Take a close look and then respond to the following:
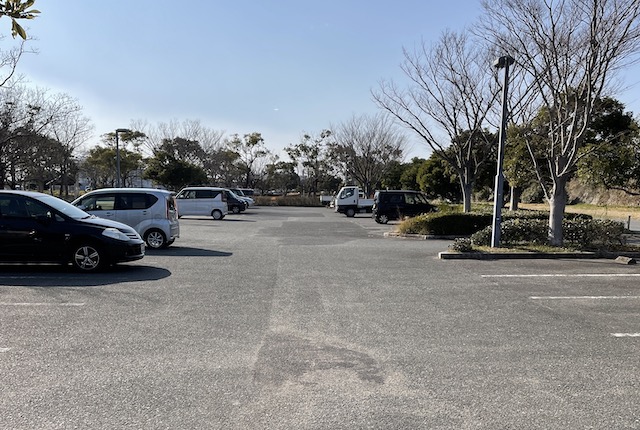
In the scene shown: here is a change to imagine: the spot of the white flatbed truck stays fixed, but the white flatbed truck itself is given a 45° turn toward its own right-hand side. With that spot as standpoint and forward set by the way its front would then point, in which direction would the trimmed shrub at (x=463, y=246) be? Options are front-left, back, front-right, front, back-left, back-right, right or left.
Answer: back-left

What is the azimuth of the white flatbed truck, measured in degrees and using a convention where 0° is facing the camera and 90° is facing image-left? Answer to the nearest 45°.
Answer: approximately 90°

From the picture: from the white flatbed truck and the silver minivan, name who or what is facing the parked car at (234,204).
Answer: the white flatbed truck

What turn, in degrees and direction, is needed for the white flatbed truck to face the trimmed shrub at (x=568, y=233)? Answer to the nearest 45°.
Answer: approximately 90° to its left

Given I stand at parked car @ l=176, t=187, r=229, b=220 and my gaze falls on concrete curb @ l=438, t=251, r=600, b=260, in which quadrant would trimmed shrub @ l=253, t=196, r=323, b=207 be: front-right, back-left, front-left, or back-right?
back-left

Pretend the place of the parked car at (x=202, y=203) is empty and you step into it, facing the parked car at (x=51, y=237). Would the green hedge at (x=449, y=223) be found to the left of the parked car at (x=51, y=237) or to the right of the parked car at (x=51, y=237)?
left

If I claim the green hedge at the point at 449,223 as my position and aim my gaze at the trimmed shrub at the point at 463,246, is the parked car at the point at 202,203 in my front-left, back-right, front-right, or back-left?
back-right

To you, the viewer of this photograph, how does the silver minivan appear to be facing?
facing to the left of the viewer
